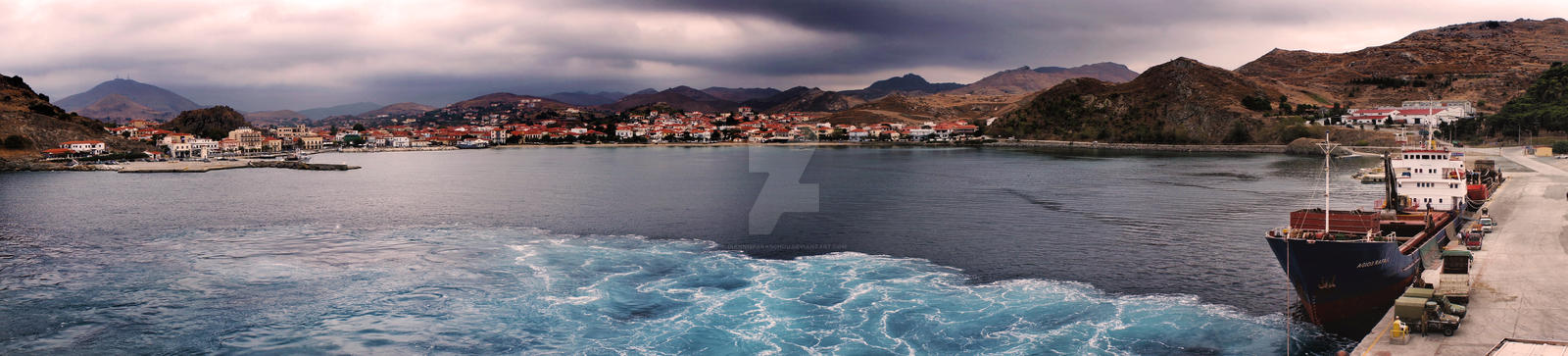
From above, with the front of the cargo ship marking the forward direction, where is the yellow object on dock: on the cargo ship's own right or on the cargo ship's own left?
on the cargo ship's own left

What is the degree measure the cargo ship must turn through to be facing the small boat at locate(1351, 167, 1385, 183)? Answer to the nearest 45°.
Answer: approximately 135° to its right

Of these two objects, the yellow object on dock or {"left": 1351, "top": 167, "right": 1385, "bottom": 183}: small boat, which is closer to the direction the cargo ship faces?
the yellow object on dock
